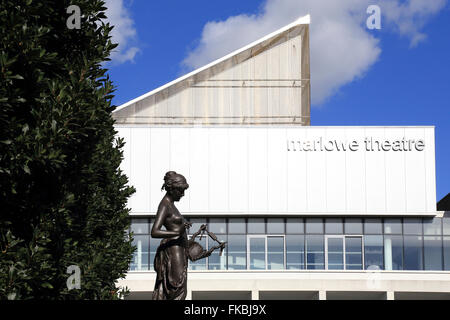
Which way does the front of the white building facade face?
toward the camera

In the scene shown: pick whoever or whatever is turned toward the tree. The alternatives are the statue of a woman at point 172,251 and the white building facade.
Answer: the white building facade

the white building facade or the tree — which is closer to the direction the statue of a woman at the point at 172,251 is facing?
the white building facade

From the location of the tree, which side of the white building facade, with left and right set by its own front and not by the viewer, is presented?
front

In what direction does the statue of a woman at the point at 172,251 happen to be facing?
to the viewer's right

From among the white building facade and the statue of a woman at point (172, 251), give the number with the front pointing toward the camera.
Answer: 1

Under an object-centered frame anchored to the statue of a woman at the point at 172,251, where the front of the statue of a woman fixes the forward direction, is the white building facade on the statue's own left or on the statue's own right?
on the statue's own left

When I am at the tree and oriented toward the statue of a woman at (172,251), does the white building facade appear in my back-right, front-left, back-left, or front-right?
front-left

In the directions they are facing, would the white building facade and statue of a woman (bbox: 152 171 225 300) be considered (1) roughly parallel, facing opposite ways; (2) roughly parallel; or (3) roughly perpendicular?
roughly perpendicular

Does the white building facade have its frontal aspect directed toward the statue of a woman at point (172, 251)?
yes

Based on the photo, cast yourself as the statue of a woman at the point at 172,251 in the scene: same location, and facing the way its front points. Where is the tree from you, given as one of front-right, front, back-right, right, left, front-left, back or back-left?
back-right
